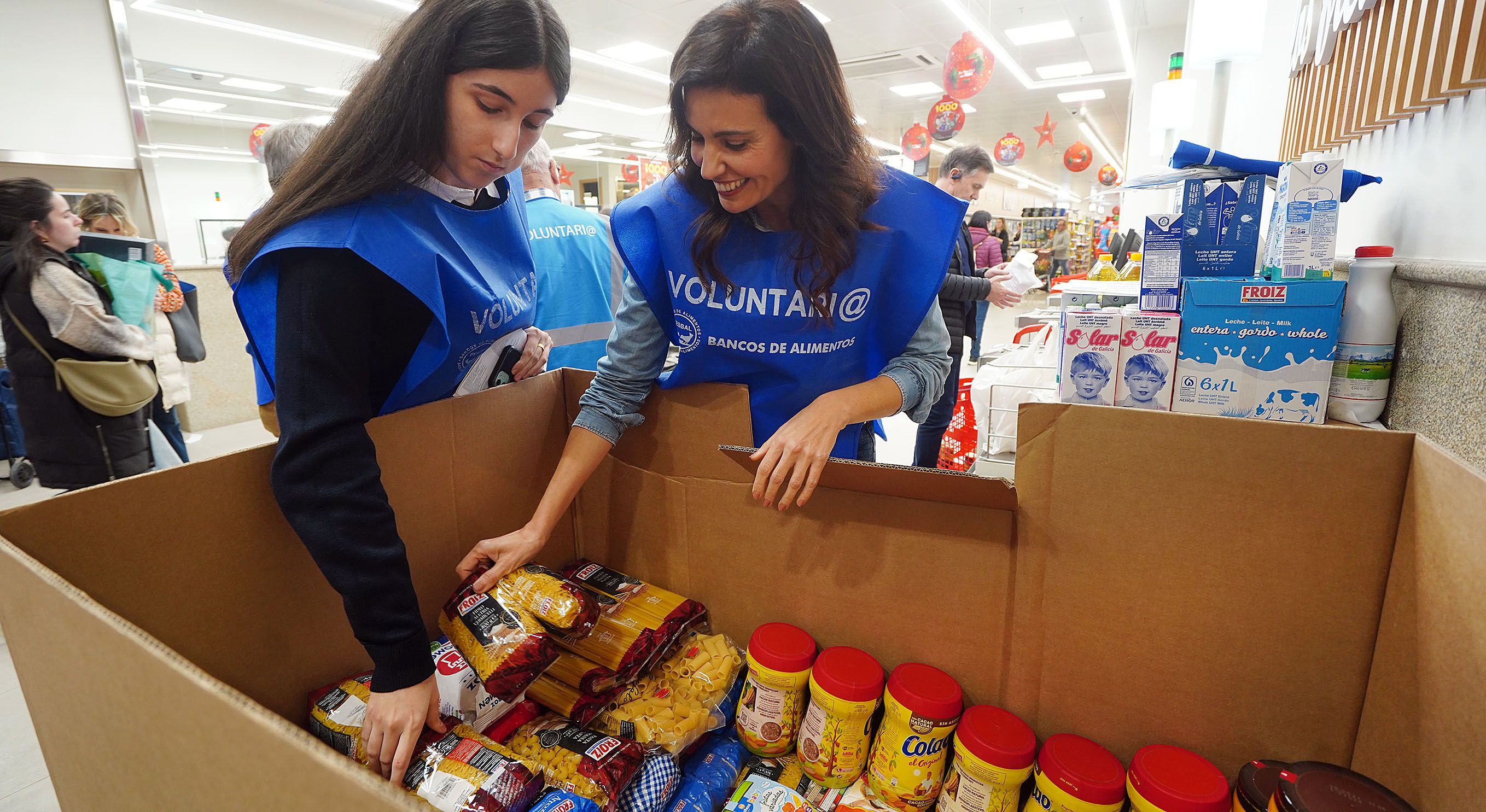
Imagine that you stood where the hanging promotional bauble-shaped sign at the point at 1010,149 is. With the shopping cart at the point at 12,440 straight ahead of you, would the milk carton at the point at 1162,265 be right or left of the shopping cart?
left

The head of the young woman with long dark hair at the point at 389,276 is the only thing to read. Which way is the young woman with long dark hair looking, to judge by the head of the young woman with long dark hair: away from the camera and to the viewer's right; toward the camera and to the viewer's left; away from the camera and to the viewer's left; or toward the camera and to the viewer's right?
toward the camera and to the viewer's right

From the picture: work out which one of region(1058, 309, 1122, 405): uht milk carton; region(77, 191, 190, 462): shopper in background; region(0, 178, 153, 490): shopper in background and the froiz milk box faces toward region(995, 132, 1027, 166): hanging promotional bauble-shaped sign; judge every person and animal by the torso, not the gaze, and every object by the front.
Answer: region(0, 178, 153, 490): shopper in background

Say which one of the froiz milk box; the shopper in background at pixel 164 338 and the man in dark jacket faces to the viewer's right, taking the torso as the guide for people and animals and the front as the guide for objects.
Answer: the man in dark jacket

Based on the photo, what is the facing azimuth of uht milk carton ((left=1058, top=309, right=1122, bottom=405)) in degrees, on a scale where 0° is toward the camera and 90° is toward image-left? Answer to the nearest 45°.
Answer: approximately 0°

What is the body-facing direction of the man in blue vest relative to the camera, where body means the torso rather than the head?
away from the camera

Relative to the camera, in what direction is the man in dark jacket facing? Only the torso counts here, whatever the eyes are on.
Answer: to the viewer's right

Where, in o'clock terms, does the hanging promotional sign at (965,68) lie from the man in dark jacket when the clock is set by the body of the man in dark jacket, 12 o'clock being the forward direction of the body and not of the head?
The hanging promotional sign is roughly at 9 o'clock from the man in dark jacket.
